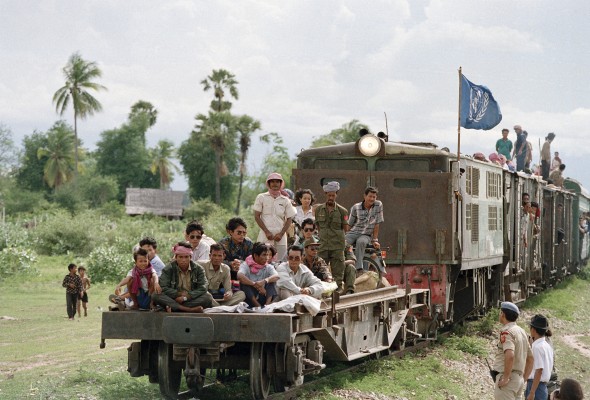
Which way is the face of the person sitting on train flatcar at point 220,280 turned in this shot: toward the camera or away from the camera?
toward the camera

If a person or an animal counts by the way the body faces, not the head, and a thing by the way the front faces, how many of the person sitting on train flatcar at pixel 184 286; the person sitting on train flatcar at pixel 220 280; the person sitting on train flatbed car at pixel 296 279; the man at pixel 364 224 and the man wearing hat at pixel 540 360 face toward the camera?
4

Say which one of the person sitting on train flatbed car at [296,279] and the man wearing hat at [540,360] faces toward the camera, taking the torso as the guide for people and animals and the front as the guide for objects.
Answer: the person sitting on train flatbed car

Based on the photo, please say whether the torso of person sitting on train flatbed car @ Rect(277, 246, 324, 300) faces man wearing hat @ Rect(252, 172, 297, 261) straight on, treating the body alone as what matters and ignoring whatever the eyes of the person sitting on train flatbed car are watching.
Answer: no

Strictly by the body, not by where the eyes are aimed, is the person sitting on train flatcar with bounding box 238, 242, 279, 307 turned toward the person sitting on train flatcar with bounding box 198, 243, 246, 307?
no

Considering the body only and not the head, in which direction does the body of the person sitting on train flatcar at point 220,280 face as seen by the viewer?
toward the camera

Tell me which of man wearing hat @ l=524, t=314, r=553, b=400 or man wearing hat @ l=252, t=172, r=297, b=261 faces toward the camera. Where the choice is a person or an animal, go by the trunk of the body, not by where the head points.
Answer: man wearing hat @ l=252, t=172, r=297, b=261

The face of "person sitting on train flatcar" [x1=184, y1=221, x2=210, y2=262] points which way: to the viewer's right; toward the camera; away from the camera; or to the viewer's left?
toward the camera

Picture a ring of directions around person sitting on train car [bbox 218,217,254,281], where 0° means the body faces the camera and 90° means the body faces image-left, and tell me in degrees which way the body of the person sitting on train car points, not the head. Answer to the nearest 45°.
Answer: approximately 315°

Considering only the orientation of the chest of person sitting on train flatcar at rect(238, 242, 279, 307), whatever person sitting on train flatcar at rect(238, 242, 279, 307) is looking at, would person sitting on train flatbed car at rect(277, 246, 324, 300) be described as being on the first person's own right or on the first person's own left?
on the first person's own left

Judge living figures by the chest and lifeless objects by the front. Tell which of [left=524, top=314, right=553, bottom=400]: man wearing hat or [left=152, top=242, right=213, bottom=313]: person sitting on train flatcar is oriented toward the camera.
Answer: the person sitting on train flatcar

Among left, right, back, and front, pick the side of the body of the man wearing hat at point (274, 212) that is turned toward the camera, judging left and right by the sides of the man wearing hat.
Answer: front

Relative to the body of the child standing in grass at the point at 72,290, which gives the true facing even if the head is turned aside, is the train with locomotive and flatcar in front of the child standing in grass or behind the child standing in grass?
in front

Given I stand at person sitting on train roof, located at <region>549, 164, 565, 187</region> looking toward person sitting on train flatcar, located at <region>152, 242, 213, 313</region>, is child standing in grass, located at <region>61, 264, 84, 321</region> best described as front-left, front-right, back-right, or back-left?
front-right

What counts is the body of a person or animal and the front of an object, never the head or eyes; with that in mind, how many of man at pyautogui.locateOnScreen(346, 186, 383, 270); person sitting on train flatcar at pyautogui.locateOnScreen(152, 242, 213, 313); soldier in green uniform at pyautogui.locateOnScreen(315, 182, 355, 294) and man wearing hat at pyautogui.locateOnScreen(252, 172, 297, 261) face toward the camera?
4

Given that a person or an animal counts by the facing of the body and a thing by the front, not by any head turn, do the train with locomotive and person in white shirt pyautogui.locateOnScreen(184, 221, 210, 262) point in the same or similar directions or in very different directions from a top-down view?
same or similar directions

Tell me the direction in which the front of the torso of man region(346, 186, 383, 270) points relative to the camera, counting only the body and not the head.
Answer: toward the camera

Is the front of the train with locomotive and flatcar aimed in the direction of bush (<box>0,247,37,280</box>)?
no

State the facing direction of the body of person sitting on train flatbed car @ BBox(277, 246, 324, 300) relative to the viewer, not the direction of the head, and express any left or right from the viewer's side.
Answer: facing the viewer
